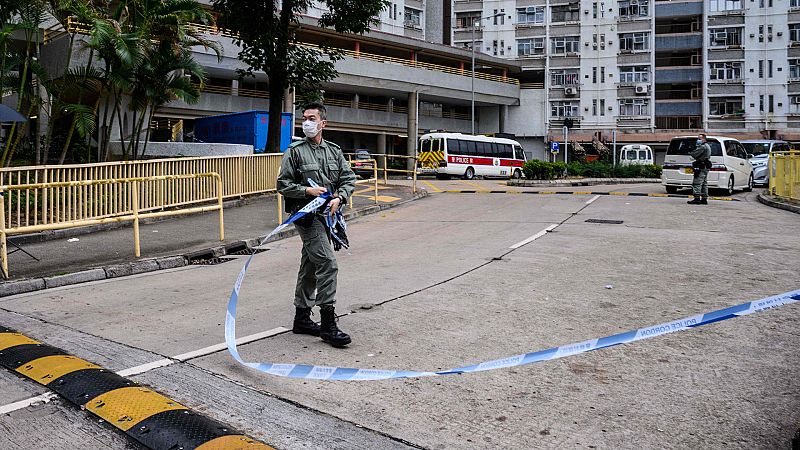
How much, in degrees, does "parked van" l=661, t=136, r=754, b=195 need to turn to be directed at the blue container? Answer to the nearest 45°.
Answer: approximately 135° to its left

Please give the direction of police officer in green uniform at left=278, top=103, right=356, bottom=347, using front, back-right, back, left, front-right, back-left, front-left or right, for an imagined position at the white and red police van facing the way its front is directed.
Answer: back-right

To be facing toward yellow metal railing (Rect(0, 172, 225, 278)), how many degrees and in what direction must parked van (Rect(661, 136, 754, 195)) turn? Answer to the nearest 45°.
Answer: approximately 180°

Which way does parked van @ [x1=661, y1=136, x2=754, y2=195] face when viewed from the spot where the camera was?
facing away from the viewer and to the right of the viewer

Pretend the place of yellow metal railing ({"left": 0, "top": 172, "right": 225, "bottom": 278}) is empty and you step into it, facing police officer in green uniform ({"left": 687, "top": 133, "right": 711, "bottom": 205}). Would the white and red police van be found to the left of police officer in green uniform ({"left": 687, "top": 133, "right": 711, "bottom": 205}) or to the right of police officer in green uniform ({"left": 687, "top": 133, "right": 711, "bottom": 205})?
left

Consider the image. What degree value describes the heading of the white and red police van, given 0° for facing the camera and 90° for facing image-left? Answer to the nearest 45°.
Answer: approximately 225°
